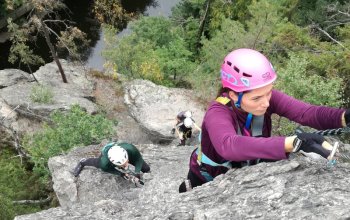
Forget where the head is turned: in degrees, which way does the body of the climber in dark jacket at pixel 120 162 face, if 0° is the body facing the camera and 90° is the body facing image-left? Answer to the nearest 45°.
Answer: approximately 315°

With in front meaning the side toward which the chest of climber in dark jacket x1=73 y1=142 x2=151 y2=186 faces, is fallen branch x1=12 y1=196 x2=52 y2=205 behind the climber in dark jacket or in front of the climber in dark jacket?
behind

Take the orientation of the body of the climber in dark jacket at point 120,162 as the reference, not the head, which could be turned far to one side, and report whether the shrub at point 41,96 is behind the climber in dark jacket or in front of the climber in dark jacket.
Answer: behind
